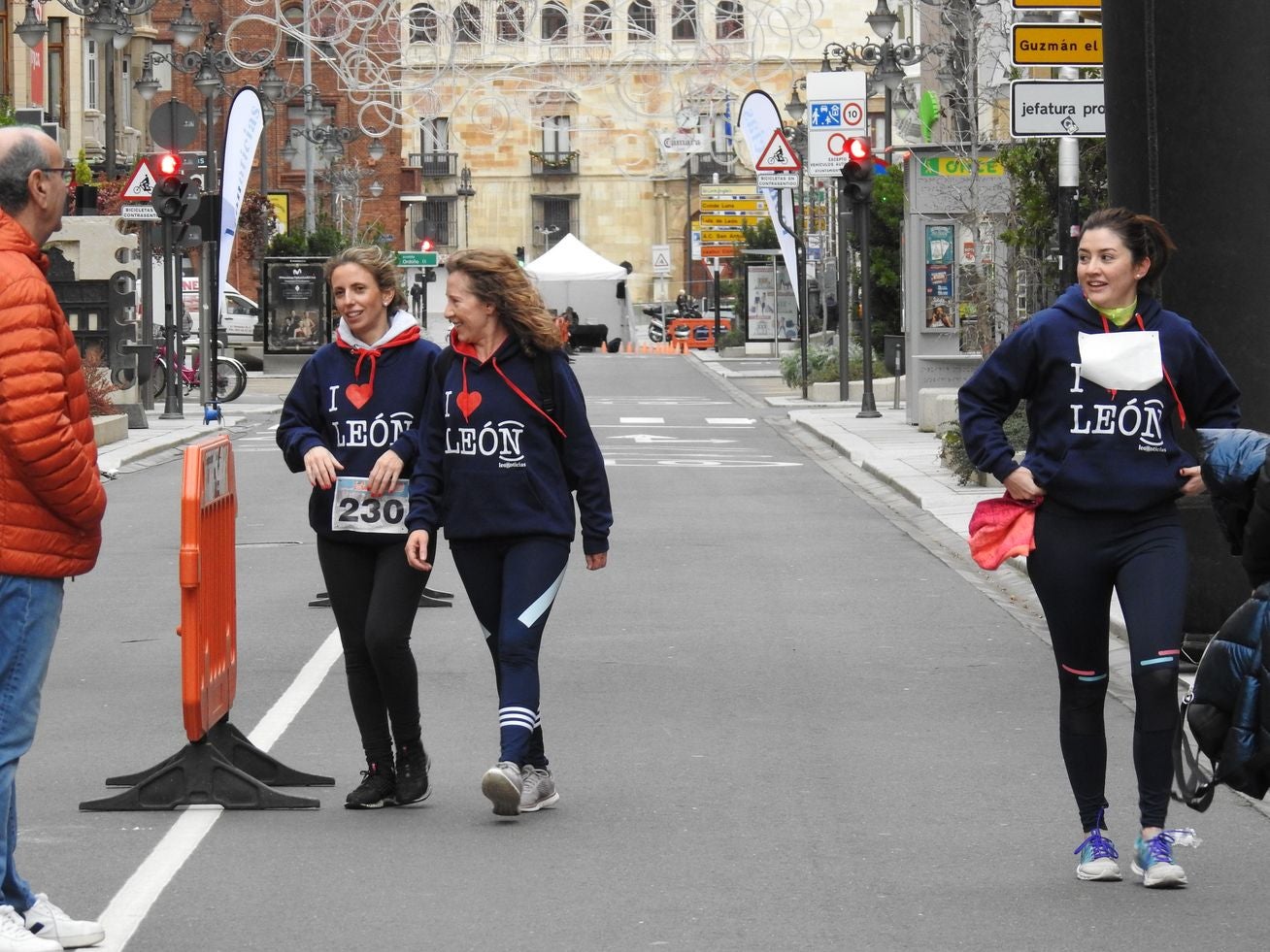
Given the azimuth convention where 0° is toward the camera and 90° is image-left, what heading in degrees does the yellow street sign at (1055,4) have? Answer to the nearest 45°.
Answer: approximately 0°

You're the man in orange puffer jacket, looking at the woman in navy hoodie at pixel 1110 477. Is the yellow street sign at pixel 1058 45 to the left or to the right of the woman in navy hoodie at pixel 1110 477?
left

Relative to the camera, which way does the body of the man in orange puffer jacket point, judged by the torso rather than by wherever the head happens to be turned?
to the viewer's right

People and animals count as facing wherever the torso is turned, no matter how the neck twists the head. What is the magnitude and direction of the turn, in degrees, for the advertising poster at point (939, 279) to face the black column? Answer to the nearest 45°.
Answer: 0° — it already faces it

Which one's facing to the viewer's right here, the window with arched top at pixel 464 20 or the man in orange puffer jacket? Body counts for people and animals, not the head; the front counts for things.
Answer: the man in orange puffer jacket

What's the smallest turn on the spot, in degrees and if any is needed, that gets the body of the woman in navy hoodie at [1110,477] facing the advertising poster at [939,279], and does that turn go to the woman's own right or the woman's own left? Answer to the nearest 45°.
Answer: approximately 180°

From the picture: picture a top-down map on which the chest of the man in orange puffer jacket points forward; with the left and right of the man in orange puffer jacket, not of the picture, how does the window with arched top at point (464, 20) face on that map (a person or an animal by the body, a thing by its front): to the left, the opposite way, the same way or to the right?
to the right
